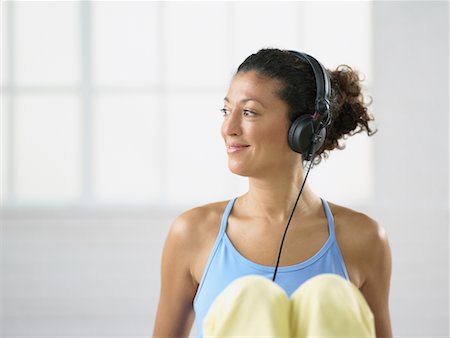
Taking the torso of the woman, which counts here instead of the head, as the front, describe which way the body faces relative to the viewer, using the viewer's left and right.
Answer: facing the viewer

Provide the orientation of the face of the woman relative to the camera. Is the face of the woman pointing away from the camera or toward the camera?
toward the camera
